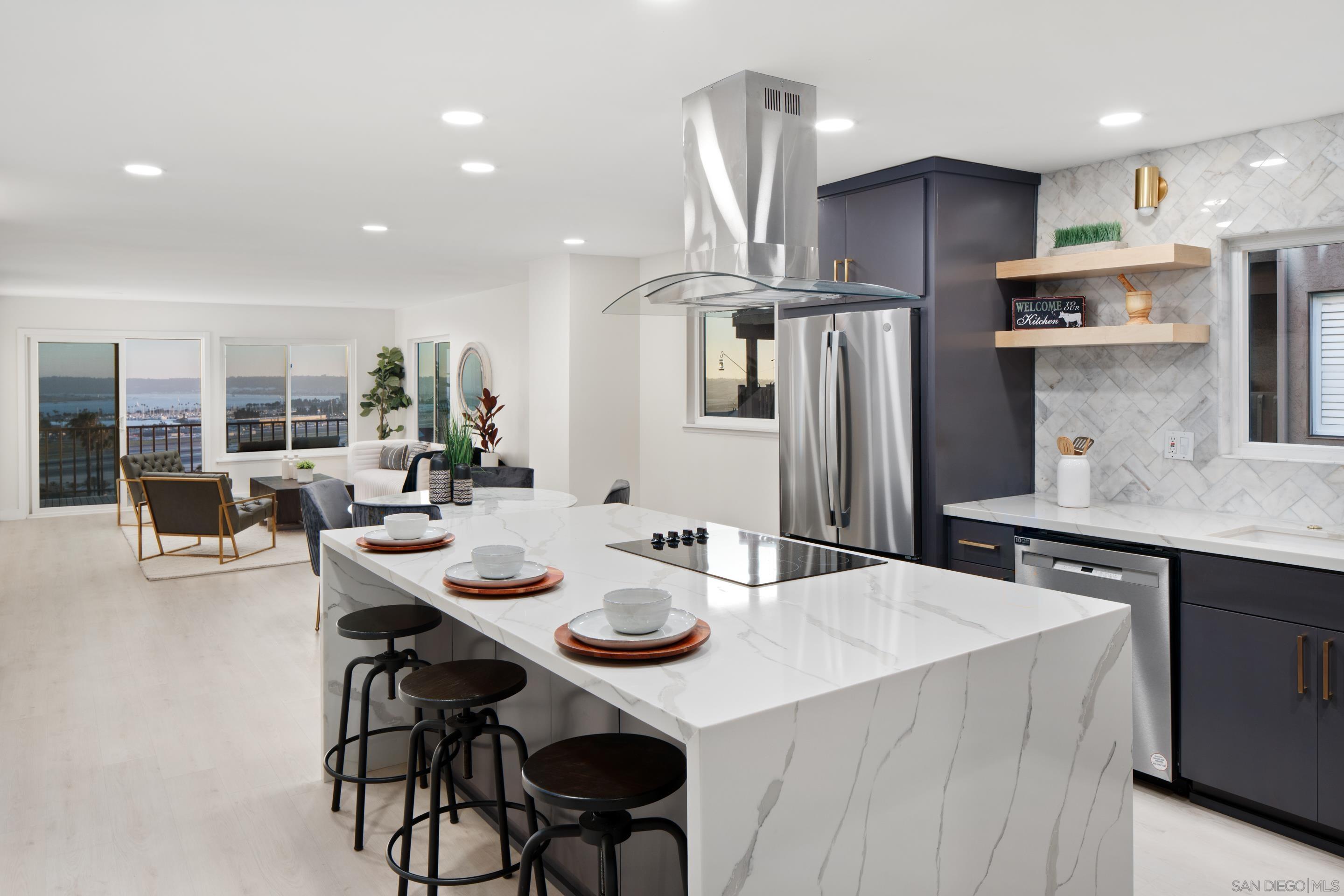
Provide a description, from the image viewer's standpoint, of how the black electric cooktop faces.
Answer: facing away from the viewer and to the right of the viewer

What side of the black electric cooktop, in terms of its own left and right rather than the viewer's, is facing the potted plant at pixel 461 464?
left

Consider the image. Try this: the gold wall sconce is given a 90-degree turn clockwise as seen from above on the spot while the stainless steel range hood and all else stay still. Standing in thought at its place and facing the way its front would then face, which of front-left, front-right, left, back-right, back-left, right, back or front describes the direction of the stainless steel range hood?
left

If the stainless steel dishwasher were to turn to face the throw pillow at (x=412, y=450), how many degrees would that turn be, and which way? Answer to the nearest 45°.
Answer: approximately 90° to its right

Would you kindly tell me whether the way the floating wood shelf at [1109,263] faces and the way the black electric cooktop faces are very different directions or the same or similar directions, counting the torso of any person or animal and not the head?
very different directions

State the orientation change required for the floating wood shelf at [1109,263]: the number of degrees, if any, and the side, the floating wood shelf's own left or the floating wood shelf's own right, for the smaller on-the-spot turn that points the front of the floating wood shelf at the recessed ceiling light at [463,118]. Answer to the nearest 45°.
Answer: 0° — it already faces it

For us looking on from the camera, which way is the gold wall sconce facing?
facing the viewer and to the left of the viewer
